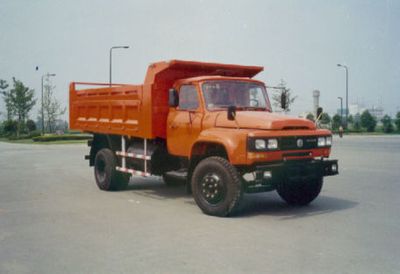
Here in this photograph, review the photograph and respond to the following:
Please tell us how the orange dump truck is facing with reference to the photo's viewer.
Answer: facing the viewer and to the right of the viewer
